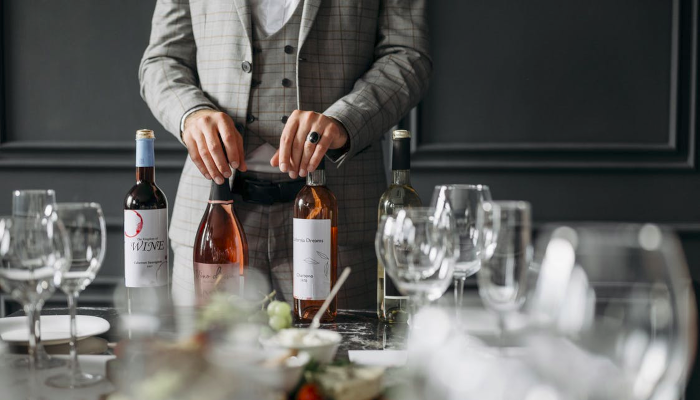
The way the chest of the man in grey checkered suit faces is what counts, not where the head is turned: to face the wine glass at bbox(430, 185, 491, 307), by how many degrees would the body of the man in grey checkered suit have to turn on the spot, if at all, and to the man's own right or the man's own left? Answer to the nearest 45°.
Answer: approximately 45° to the man's own left

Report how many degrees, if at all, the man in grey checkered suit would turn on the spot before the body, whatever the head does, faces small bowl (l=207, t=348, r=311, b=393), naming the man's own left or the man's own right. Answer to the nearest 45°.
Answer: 0° — they already face it

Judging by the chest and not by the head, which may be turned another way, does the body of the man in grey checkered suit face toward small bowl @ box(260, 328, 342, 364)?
yes

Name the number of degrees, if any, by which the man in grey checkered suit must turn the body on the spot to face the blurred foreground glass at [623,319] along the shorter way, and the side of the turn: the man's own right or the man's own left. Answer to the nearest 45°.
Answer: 0° — they already face it

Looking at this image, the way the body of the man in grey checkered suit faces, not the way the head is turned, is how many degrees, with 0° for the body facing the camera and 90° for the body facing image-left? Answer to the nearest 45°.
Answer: approximately 0°
